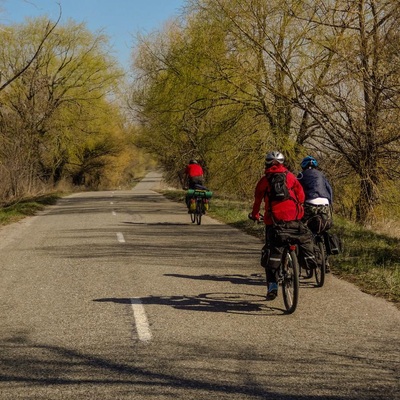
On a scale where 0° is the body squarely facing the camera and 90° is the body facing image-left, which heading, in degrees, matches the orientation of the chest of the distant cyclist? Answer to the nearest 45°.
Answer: approximately 180°

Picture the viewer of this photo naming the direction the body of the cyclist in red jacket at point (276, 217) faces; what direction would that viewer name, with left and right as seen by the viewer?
facing away from the viewer

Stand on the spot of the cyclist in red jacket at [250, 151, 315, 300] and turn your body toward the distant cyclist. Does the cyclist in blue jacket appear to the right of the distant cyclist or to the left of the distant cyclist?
right

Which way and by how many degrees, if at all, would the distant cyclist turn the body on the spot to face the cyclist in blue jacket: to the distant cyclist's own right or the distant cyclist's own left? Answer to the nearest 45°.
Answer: approximately 180°

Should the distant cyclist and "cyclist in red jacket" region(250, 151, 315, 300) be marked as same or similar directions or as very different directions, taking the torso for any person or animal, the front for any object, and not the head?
same or similar directions

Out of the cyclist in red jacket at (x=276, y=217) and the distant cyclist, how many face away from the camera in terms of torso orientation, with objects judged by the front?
2

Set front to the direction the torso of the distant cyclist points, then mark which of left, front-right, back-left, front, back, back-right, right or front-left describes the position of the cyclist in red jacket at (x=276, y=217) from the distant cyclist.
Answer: back

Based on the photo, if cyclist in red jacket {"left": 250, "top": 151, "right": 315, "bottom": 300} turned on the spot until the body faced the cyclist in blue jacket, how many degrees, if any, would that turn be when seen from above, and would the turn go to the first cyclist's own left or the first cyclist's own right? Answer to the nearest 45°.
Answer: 0° — they already face them
